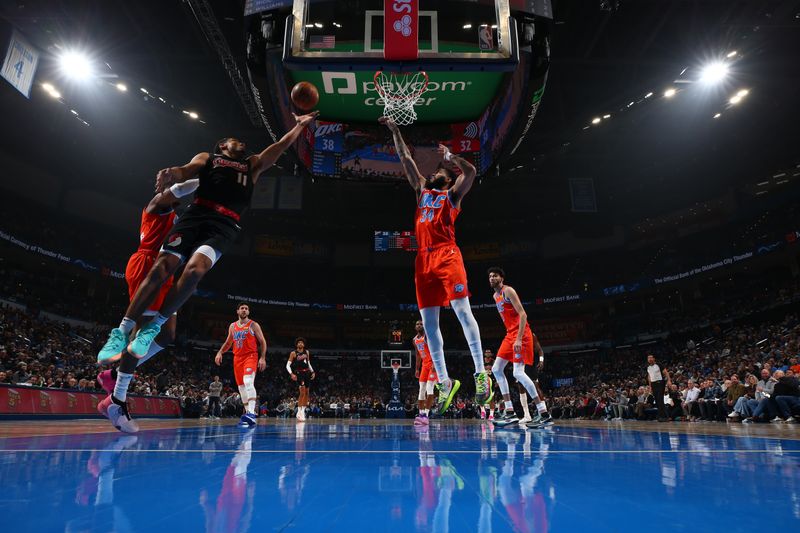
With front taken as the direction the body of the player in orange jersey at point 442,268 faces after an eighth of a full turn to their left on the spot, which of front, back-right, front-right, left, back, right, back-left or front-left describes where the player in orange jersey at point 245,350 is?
back-right

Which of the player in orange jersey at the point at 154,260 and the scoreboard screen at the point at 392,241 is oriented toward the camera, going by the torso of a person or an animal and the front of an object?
the scoreboard screen

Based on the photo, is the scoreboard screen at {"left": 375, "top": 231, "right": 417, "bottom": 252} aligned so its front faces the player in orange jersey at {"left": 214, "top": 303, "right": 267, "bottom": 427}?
yes

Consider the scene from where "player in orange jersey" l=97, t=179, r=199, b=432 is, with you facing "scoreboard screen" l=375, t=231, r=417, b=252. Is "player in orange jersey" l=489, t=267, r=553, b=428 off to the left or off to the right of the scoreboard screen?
right

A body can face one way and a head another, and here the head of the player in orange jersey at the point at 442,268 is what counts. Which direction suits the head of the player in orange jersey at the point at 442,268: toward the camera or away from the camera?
toward the camera

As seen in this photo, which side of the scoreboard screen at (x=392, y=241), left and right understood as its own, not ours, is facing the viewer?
front

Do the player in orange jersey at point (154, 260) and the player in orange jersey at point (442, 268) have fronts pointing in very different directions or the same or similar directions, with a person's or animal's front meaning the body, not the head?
very different directions

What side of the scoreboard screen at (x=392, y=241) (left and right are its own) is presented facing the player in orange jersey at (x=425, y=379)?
front

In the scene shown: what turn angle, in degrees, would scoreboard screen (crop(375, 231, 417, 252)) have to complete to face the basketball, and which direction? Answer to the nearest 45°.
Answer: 0° — it already faces it

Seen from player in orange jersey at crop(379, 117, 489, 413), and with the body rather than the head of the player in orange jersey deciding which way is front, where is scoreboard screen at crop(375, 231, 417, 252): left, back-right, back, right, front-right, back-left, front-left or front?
back-right

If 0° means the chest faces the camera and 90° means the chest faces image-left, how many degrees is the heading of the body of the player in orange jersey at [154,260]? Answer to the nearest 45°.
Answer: approximately 270°

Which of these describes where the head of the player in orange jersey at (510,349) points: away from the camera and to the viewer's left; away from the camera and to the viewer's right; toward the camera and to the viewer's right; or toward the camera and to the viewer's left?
toward the camera and to the viewer's left

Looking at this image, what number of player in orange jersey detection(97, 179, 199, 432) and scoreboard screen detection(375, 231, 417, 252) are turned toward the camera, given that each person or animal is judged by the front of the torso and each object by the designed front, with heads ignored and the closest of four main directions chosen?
1

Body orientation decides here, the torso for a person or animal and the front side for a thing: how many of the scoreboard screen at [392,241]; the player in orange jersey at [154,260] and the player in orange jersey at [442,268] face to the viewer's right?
1

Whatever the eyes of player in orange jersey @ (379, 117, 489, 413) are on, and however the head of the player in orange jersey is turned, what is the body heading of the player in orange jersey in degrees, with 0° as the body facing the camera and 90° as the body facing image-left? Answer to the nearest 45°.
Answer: approximately 45°
